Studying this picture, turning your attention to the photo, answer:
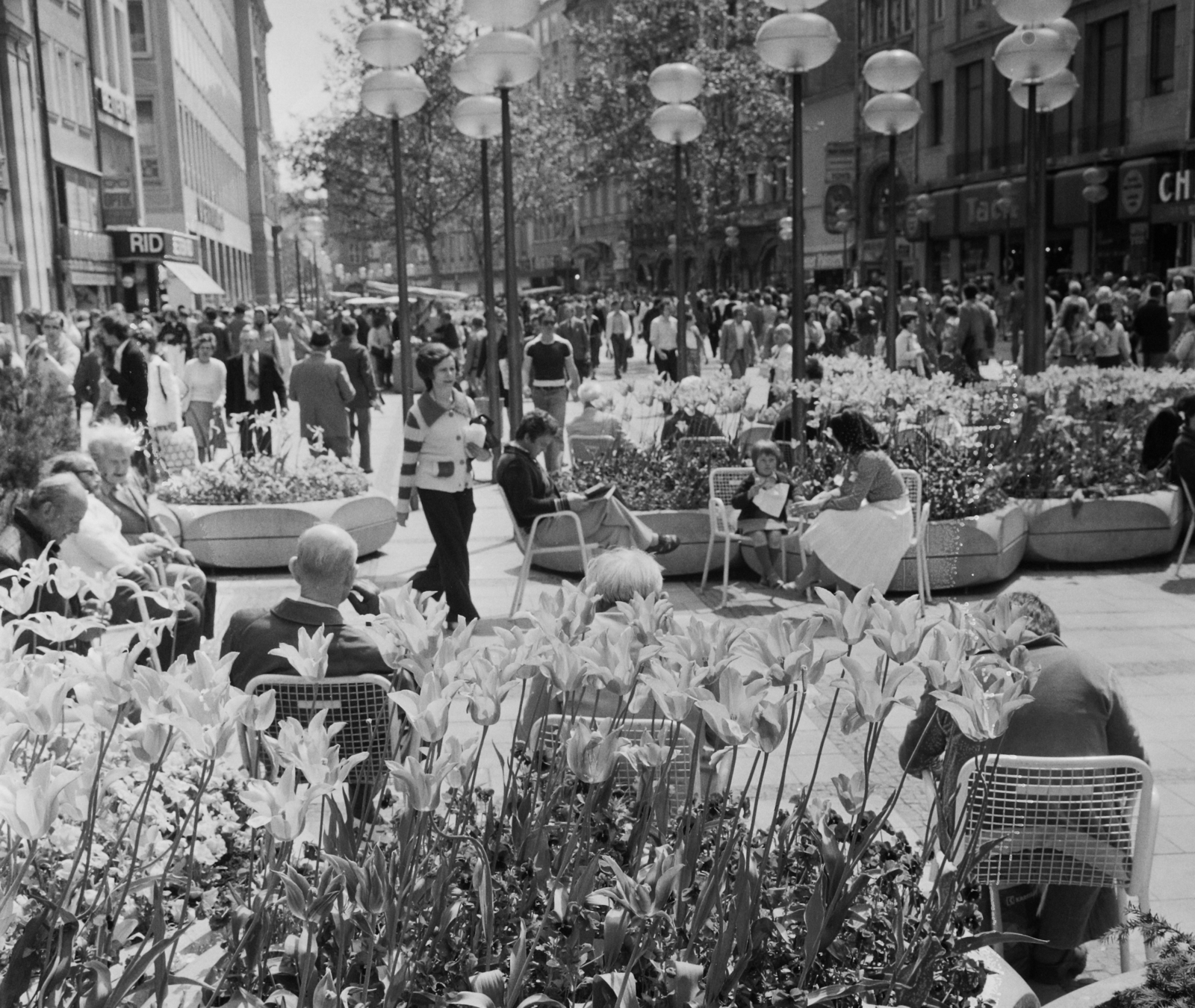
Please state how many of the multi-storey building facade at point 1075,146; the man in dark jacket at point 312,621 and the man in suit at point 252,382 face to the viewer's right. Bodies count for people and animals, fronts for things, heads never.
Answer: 0

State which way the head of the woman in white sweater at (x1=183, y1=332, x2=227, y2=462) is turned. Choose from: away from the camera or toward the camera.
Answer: toward the camera

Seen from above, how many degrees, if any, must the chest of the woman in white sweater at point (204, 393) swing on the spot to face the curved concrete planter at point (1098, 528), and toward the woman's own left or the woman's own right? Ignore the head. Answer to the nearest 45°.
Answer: approximately 45° to the woman's own left

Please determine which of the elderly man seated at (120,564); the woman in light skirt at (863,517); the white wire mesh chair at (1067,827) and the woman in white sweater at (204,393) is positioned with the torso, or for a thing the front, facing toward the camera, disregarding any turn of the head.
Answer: the woman in white sweater

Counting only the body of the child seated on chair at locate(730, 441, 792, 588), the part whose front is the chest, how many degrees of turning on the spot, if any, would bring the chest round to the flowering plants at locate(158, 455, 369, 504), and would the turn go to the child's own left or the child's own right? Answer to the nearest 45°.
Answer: approximately 90° to the child's own right

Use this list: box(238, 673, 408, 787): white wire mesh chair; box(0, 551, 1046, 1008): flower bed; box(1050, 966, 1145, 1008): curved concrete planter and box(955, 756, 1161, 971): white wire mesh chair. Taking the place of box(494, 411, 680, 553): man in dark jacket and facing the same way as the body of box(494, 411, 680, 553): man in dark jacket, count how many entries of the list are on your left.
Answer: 0

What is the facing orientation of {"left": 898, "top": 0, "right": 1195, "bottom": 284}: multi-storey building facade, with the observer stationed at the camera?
facing the viewer and to the left of the viewer

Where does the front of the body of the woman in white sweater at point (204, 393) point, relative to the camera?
toward the camera

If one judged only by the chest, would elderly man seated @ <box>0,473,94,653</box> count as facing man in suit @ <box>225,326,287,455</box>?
no

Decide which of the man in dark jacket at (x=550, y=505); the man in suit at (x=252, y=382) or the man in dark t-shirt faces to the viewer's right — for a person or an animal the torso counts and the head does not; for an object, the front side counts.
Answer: the man in dark jacket

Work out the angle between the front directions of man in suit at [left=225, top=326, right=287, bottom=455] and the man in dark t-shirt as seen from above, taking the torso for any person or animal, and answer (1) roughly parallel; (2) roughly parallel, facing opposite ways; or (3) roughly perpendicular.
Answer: roughly parallel

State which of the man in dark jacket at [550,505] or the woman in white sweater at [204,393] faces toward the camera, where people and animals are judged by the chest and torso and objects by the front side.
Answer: the woman in white sweater

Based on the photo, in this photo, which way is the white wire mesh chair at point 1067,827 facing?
away from the camera

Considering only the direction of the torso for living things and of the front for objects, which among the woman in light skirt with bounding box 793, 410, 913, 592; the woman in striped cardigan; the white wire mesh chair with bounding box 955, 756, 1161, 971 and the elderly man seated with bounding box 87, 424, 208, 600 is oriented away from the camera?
the white wire mesh chair

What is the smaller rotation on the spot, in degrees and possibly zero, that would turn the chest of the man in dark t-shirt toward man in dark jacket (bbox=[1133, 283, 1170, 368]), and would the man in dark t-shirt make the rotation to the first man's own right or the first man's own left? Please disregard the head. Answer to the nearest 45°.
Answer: approximately 135° to the first man's own left

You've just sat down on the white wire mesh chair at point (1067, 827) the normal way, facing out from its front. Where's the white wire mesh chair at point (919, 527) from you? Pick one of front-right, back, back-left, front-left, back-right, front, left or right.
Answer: front

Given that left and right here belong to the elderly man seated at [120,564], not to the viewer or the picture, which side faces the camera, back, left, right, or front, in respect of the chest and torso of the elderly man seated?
right

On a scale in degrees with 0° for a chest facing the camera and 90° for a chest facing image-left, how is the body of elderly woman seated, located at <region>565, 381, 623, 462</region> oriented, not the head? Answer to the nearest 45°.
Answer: approximately 180°

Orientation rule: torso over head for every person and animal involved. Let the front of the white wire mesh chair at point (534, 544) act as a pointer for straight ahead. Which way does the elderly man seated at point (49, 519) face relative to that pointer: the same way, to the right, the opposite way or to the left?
the same way

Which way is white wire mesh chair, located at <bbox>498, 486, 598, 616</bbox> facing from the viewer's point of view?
to the viewer's right
